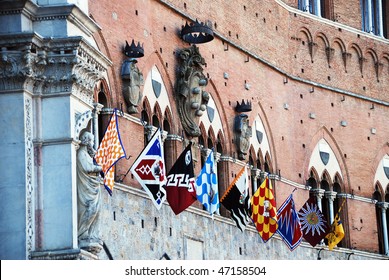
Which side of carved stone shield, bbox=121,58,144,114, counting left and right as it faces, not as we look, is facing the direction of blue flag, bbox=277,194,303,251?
left

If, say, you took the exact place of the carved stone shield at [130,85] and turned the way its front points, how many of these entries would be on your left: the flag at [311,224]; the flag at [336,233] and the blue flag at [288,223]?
3

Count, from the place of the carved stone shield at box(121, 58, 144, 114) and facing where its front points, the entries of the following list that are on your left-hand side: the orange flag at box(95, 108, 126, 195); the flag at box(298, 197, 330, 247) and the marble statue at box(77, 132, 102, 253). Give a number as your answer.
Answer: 1

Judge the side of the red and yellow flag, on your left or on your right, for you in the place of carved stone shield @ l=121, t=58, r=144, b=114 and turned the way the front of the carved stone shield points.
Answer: on your left

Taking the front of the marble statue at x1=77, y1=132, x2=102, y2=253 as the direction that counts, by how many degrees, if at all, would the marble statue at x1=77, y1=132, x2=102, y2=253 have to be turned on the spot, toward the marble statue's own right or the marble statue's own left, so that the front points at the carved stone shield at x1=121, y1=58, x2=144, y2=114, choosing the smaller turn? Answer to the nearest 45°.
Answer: approximately 90° to the marble statue's own left

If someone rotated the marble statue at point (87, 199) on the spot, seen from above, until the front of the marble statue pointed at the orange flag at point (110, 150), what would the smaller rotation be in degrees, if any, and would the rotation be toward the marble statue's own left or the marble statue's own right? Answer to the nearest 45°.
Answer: approximately 90° to the marble statue's own left

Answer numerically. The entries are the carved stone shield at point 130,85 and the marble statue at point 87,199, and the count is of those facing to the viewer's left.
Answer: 0
